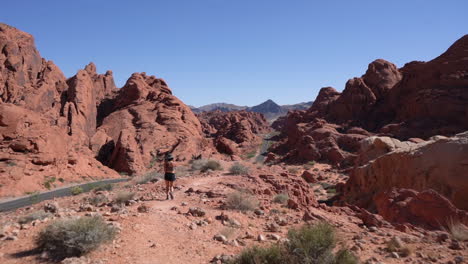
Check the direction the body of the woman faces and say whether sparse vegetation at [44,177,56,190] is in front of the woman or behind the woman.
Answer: in front

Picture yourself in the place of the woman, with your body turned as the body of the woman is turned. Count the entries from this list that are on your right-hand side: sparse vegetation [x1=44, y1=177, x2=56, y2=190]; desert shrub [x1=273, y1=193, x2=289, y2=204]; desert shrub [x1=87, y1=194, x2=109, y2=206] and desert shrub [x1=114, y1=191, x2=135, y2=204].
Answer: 1

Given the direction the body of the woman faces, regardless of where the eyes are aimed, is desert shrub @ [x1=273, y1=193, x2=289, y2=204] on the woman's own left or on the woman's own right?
on the woman's own right

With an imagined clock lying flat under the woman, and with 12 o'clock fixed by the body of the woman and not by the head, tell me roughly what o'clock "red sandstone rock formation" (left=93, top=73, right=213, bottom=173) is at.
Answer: The red sandstone rock formation is roughly at 12 o'clock from the woman.

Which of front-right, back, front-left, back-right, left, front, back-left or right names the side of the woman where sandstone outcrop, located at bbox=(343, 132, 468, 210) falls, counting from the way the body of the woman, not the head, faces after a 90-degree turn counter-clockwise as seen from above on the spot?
back

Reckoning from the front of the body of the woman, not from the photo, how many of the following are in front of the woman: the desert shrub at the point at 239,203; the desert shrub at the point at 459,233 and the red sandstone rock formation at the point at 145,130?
1

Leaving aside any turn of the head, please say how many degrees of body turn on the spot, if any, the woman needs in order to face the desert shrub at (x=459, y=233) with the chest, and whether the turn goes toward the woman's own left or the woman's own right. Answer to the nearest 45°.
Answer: approximately 135° to the woman's own right

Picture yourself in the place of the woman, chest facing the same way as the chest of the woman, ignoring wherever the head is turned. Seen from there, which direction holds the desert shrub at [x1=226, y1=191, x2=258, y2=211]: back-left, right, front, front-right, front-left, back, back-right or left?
back-right

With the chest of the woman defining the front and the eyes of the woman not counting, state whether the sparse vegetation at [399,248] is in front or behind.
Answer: behind

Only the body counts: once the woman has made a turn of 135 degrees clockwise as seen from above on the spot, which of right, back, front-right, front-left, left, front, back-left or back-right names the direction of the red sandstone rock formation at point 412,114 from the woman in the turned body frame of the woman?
left

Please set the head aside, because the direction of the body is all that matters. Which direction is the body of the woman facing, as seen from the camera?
away from the camera

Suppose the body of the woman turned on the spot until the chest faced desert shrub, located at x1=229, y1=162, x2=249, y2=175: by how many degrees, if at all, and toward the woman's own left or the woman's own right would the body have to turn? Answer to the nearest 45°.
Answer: approximately 45° to the woman's own right

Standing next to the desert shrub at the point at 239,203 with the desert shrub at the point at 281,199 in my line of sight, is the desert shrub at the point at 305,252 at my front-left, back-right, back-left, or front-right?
back-right

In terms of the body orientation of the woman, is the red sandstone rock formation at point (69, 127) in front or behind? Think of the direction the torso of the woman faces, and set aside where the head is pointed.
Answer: in front
